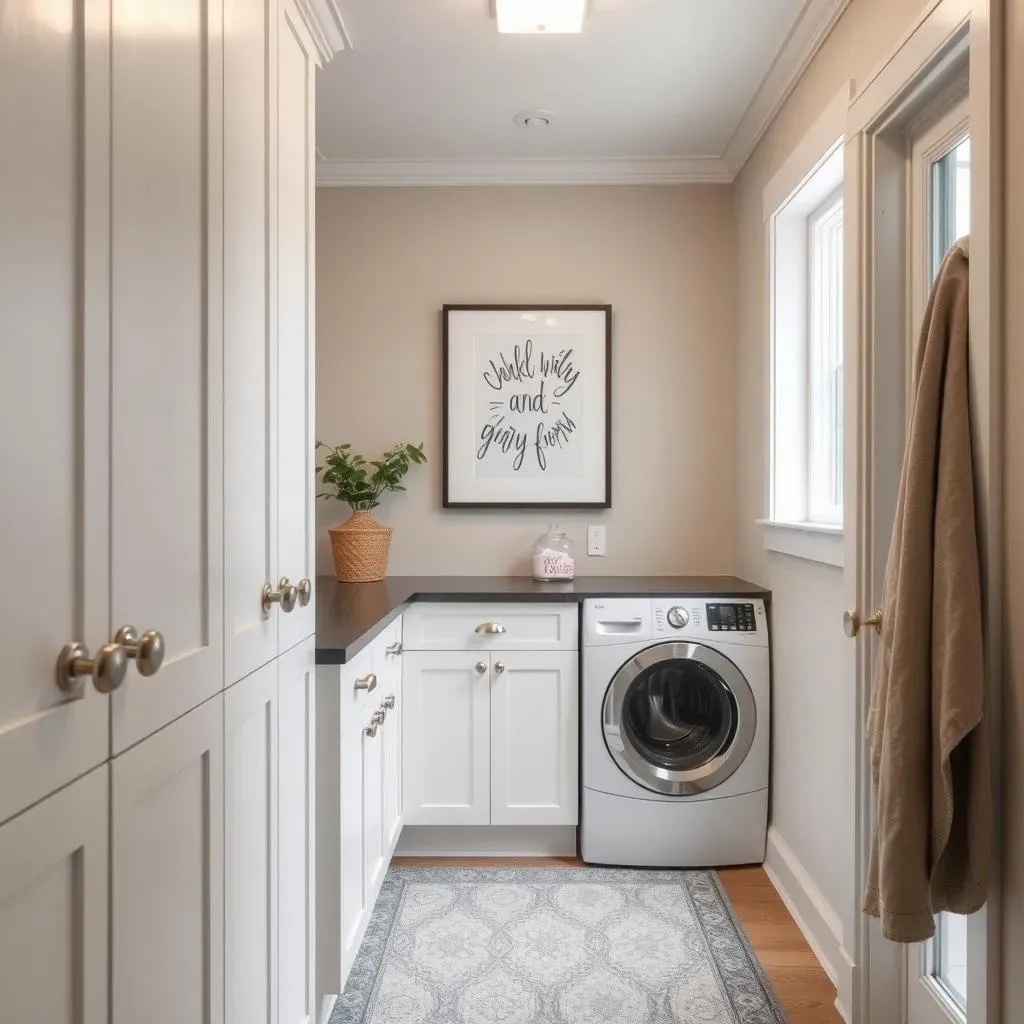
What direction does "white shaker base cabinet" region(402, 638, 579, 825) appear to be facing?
toward the camera

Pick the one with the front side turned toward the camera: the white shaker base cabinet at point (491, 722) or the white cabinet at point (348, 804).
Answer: the white shaker base cabinet

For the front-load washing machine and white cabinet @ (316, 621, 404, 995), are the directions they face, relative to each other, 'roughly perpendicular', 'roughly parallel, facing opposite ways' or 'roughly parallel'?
roughly perpendicular

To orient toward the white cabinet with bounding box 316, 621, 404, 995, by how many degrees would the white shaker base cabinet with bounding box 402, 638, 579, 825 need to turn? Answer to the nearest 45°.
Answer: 0° — it already faces it

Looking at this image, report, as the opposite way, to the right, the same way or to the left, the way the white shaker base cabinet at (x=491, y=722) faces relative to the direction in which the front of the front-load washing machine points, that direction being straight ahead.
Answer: the same way

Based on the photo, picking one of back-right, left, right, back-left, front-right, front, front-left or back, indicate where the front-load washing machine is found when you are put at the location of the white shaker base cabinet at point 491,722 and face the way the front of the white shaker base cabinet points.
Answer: left

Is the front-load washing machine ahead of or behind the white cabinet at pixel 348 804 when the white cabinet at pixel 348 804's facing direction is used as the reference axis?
ahead

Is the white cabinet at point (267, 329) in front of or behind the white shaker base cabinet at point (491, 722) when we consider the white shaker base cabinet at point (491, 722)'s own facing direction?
in front

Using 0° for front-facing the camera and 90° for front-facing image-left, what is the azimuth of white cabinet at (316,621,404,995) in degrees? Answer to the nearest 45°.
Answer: approximately 270°

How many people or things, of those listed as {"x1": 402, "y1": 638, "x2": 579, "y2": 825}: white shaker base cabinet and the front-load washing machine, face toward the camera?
2

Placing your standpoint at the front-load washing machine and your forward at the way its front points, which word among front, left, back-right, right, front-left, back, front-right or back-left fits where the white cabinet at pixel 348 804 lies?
front-right

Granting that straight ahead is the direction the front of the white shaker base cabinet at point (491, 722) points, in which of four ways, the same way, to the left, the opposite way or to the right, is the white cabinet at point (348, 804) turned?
to the left

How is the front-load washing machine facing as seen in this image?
toward the camera

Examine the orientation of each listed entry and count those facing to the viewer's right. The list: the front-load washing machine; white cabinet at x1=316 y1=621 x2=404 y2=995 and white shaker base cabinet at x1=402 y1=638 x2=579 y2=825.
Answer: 1

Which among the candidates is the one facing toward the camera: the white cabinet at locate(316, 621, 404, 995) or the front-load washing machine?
the front-load washing machine
